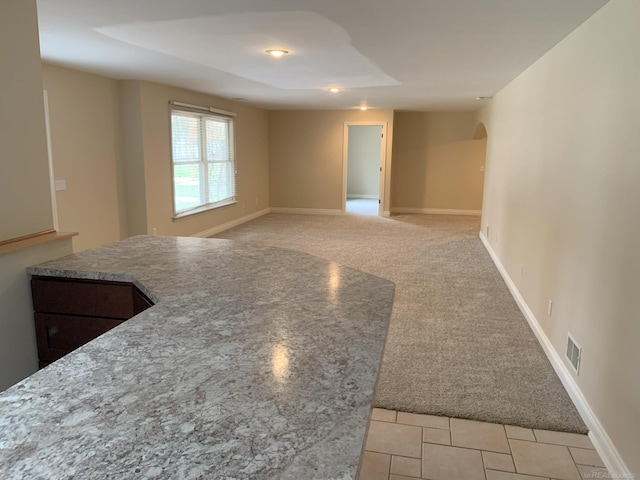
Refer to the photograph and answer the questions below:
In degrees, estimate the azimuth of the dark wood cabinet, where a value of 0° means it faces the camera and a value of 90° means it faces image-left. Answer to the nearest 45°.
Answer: approximately 0°

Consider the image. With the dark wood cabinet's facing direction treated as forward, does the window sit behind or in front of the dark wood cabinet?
behind

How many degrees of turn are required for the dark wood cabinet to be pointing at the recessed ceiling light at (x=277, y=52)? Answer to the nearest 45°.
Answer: approximately 135° to its left

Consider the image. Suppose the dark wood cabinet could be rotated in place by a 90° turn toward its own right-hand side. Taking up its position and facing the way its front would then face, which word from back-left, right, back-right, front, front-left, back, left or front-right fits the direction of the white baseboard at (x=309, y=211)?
back-right

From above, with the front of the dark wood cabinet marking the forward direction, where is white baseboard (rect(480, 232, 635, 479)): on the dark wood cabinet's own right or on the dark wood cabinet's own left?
on the dark wood cabinet's own left

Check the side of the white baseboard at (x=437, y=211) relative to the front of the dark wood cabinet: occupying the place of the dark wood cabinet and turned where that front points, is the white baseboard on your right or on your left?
on your left

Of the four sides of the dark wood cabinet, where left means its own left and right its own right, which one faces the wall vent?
left

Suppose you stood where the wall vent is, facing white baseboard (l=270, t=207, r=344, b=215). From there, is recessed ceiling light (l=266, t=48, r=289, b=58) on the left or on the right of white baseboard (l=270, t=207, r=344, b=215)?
left
